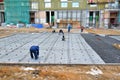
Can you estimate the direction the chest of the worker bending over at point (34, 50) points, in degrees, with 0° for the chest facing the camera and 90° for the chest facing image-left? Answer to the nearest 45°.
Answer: approximately 90°

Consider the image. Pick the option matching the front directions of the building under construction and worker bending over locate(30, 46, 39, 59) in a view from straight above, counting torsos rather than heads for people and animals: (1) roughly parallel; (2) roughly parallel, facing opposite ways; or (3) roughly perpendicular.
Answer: roughly perpendicular

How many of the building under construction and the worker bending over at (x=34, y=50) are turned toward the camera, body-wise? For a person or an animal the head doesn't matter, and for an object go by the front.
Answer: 1

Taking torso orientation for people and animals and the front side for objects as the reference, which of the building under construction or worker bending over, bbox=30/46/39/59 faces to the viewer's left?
the worker bending over

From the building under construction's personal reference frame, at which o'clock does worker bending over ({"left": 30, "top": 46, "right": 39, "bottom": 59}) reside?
The worker bending over is roughly at 12 o'clock from the building under construction.

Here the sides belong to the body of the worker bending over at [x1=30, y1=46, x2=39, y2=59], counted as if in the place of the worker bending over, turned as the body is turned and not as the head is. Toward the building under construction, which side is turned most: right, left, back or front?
front

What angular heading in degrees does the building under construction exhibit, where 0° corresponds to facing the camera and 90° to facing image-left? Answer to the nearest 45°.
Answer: approximately 0°
